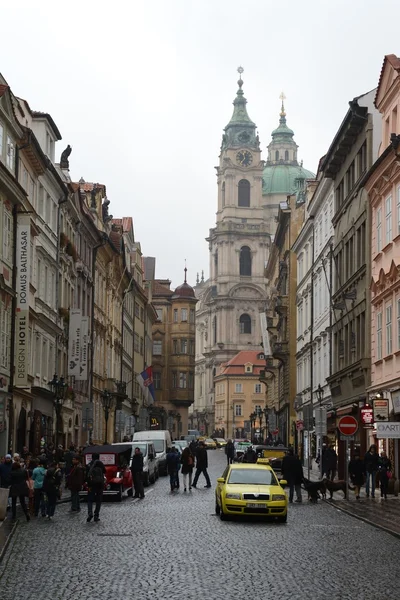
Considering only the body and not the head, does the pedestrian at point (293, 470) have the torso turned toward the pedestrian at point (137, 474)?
no

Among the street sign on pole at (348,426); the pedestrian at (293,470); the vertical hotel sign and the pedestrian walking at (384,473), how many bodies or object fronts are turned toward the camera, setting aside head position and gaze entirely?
3

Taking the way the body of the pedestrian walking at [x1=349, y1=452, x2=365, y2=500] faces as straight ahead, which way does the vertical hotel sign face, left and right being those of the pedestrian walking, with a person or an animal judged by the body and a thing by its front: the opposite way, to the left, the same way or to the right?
the opposite way

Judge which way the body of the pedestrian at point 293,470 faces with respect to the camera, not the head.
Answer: away from the camera

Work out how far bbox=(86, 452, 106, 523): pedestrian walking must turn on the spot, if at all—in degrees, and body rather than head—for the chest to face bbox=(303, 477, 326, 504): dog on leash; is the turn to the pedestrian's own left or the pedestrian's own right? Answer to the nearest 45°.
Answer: approximately 45° to the pedestrian's own right

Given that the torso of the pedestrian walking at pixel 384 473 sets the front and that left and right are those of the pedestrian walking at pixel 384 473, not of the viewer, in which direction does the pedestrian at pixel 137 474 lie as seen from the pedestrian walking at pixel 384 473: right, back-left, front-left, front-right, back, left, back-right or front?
right

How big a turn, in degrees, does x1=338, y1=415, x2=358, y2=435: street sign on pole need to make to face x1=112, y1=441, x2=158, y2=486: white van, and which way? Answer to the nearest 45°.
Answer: approximately 135° to its right

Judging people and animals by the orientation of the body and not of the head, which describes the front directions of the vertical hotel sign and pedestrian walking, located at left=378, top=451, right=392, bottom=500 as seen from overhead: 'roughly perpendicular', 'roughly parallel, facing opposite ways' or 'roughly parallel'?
roughly parallel

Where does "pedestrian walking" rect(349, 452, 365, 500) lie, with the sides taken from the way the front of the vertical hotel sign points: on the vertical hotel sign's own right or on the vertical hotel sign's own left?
on the vertical hotel sign's own left

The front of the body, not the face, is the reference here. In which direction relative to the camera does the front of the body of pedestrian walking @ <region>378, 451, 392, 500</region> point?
toward the camera

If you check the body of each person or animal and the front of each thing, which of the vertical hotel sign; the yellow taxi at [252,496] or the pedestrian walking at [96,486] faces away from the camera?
the pedestrian walking

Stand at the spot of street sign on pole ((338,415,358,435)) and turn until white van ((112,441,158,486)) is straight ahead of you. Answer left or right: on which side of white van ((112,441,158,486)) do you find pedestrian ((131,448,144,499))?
left

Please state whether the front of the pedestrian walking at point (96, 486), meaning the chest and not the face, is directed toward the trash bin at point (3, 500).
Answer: no
